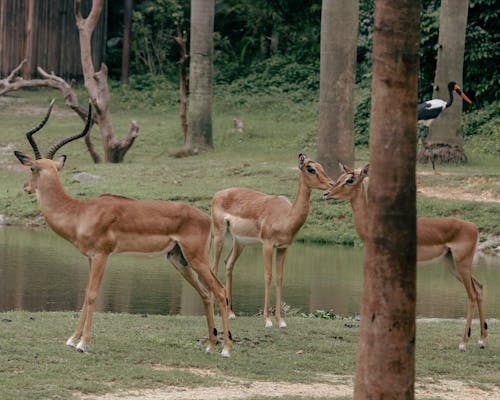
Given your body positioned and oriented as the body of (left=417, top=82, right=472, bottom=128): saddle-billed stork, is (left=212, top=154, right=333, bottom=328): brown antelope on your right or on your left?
on your right

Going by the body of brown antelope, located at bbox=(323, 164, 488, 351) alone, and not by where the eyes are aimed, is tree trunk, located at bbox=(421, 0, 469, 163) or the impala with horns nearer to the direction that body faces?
the impala with horns

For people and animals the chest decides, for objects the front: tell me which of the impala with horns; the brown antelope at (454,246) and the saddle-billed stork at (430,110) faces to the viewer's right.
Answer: the saddle-billed stork

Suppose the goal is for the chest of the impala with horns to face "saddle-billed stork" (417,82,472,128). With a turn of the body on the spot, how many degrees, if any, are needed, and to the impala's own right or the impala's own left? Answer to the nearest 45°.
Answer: approximately 135° to the impala's own right

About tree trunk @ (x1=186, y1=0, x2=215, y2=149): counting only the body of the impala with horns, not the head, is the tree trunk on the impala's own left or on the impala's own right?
on the impala's own right

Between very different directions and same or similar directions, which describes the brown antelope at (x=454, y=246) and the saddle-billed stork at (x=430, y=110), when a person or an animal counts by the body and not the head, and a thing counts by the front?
very different directions

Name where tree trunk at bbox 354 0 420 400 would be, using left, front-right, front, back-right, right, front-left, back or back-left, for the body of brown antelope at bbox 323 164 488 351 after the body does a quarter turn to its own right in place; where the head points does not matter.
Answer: back

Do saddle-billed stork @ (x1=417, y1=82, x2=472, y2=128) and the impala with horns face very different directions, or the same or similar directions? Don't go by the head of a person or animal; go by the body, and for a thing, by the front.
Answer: very different directions

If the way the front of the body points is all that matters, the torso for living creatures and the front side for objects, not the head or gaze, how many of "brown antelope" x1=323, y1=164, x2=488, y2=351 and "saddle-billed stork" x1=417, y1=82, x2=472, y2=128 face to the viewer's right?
1

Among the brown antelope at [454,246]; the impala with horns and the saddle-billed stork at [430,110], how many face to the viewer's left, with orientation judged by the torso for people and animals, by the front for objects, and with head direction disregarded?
2

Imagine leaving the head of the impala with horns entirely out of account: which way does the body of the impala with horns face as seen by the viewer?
to the viewer's left

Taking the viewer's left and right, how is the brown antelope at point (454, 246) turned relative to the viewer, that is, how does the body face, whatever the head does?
facing to the left of the viewer

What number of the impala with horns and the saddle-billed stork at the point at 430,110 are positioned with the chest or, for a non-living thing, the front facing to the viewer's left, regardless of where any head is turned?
1

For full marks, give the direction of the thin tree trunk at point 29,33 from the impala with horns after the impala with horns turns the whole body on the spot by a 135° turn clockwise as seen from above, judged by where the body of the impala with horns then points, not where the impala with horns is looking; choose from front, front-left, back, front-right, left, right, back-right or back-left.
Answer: front-left

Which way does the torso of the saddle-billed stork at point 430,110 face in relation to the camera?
to the viewer's right

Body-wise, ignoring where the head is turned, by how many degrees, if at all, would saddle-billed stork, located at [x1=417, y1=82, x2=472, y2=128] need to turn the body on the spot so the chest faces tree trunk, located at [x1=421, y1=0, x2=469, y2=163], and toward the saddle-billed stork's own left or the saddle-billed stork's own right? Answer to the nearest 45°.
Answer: approximately 90° to the saddle-billed stork's own left
